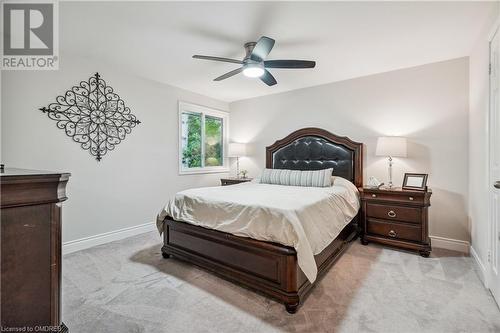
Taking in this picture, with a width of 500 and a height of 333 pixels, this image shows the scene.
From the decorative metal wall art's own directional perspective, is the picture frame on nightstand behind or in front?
in front

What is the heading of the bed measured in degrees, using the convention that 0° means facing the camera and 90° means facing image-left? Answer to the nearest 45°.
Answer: approximately 45°

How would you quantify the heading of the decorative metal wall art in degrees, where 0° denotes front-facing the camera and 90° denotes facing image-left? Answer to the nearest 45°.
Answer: approximately 315°

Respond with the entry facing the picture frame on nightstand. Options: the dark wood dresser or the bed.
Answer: the dark wood dresser

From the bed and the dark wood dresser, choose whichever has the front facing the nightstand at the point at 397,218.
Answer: the dark wood dresser

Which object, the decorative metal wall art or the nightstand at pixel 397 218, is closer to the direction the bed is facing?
the decorative metal wall art

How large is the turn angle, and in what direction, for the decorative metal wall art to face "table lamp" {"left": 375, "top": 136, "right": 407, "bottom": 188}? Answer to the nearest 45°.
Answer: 0° — it already faces it

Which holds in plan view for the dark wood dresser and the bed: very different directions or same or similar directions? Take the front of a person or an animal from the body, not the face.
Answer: very different directions

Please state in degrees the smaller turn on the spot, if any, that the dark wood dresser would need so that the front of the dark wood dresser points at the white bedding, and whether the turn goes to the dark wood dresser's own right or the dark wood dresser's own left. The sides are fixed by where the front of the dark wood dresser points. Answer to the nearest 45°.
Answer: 0° — it already faces it

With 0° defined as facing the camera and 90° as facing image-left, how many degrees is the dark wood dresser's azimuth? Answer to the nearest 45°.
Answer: approximately 270°

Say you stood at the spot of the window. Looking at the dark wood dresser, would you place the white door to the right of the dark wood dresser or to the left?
left

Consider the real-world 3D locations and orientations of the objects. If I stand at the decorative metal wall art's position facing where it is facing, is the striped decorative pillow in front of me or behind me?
in front

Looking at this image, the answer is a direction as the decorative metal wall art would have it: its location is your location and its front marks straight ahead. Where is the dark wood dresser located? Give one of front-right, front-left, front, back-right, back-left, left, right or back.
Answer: front-right

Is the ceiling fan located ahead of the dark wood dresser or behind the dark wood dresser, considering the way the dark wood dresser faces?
ahead

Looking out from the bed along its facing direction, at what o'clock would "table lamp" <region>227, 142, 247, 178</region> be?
The table lamp is roughly at 4 o'clock from the bed.

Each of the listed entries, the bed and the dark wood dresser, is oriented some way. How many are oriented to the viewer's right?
1

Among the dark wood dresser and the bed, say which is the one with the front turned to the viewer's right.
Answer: the dark wood dresser
